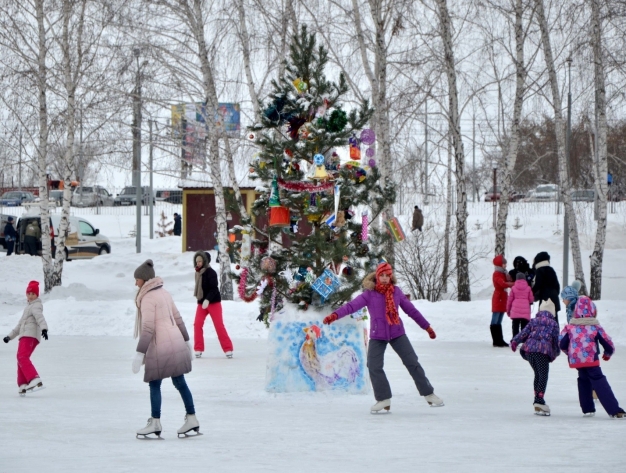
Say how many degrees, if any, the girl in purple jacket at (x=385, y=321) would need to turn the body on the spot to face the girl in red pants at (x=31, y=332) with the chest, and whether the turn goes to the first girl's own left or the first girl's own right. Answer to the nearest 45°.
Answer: approximately 90° to the first girl's own right

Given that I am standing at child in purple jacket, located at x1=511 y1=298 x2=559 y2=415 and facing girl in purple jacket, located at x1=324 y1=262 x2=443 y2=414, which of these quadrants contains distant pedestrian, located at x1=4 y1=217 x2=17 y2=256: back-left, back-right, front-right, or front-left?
front-right

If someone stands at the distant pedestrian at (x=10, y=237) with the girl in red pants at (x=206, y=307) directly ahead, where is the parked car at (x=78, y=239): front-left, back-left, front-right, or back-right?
front-left

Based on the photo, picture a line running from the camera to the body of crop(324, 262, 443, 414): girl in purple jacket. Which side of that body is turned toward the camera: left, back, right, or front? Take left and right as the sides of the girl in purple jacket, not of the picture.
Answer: front

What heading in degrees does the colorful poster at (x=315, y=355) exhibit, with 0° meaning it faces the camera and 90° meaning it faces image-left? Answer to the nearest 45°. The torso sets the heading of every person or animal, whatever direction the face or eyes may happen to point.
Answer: approximately 0°

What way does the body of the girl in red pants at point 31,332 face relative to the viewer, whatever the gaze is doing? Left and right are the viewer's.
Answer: facing the viewer and to the left of the viewer

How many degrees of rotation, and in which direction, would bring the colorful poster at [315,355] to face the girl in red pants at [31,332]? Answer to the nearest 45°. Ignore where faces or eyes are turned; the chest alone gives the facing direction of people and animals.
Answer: approximately 90° to its right

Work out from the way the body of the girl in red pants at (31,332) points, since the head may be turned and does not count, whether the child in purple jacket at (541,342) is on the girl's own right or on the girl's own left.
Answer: on the girl's own left

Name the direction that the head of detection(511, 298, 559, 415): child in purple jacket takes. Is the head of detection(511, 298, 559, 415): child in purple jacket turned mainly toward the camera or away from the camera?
away from the camera

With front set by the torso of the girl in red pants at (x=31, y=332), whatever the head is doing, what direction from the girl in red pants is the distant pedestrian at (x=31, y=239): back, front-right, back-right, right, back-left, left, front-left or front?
back-right

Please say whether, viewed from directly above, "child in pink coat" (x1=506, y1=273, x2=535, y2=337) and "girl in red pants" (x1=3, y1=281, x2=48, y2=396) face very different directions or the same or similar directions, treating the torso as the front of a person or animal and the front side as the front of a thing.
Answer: very different directions

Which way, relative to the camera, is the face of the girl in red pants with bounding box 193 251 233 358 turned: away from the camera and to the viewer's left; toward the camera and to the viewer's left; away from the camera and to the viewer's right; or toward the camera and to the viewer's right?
toward the camera and to the viewer's left

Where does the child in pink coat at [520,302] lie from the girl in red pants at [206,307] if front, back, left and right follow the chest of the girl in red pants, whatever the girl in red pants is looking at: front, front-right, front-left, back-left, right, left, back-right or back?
back-left

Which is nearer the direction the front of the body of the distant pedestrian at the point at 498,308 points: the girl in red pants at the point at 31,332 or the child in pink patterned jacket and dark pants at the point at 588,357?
the child in pink patterned jacket and dark pants

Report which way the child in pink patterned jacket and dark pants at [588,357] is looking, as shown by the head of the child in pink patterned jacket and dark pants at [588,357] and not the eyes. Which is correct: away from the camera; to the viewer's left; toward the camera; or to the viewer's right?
away from the camera
